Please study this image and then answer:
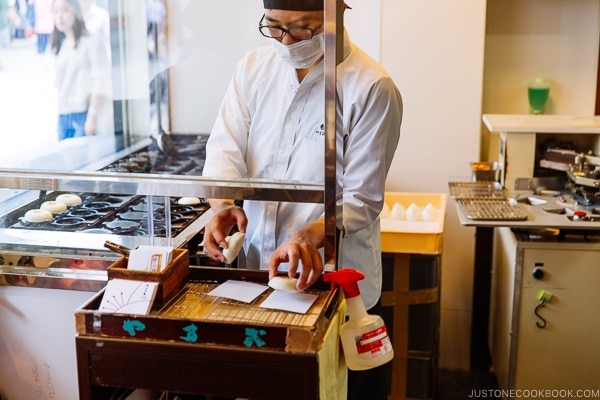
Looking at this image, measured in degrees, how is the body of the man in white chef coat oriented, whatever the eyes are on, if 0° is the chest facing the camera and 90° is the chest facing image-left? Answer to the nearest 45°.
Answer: approximately 45°

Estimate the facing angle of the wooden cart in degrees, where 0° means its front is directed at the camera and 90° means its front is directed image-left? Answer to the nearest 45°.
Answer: approximately 0°

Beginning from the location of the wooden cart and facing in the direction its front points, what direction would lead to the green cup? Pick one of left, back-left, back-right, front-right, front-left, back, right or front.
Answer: back-left

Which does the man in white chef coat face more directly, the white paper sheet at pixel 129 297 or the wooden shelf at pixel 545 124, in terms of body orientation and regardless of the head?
the white paper sheet

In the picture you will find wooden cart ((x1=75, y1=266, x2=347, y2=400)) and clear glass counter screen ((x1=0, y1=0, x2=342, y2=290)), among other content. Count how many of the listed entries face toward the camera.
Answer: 2

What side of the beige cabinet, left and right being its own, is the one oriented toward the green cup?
back

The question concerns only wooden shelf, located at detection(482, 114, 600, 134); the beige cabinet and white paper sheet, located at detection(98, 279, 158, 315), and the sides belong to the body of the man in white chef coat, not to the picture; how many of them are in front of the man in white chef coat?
1

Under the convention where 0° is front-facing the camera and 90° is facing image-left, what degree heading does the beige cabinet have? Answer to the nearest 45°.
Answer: approximately 0°

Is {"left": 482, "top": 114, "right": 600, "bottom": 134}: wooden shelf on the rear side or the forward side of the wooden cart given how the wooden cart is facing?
on the rear side

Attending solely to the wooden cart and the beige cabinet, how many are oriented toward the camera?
2

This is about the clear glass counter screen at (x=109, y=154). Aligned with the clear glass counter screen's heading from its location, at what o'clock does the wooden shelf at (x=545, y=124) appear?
The wooden shelf is roughly at 8 o'clock from the clear glass counter screen.
